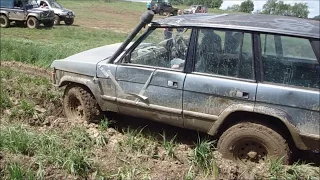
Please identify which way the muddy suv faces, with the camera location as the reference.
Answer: facing away from the viewer and to the left of the viewer

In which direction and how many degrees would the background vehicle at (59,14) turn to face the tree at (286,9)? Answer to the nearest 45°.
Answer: approximately 45° to its left

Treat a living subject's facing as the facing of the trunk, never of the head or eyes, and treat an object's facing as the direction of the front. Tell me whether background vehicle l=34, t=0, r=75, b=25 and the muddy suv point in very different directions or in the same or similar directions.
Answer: very different directions

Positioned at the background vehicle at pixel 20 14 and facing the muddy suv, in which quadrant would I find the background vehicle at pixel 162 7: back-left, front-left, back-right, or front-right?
back-left

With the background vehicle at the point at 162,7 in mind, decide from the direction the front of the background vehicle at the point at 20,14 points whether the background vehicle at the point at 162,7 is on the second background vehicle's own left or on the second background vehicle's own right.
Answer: on the second background vehicle's own left

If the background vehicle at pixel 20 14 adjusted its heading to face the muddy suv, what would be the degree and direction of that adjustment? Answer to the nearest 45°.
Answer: approximately 45° to its right
